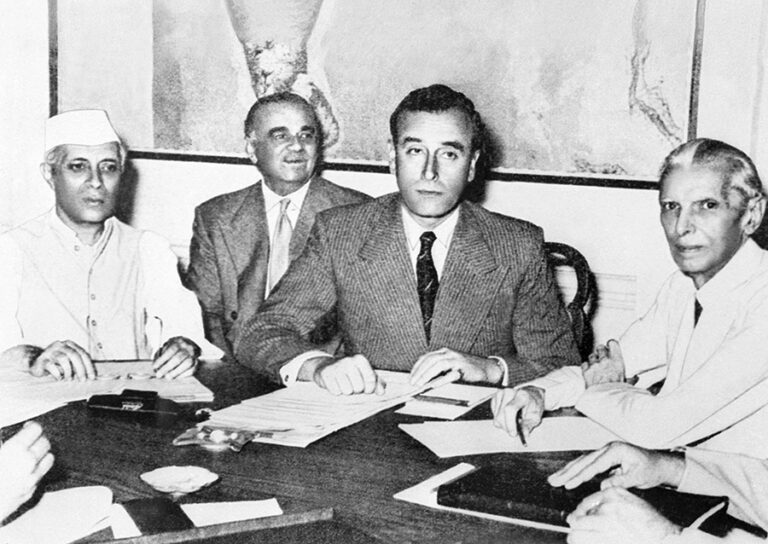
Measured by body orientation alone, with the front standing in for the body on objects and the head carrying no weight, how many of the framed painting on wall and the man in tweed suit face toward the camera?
2

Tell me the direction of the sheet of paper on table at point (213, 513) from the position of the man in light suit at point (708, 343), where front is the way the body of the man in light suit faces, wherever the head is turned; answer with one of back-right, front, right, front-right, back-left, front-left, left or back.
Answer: front

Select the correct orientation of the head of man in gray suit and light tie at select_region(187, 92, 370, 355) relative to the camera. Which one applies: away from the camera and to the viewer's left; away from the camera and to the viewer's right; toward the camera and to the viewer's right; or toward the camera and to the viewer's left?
toward the camera and to the viewer's right

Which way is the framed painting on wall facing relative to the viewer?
toward the camera

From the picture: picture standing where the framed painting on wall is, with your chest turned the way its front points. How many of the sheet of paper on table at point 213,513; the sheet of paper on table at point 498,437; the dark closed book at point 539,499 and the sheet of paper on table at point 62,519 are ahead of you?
4

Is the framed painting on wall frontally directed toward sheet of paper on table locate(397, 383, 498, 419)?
yes

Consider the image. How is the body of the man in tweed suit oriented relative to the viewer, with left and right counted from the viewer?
facing the viewer

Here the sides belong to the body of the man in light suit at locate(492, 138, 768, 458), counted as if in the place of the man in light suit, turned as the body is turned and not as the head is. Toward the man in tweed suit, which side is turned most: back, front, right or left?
right

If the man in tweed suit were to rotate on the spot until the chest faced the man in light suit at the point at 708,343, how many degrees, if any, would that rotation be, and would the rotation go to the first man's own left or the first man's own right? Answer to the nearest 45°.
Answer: approximately 45° to the first man's own left

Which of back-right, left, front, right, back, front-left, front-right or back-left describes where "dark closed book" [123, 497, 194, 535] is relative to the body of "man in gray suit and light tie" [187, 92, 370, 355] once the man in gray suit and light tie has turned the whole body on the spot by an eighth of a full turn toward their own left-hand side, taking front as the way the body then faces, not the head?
right

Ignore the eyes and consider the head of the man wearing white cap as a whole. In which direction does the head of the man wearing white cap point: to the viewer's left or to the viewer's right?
to the viewer's right

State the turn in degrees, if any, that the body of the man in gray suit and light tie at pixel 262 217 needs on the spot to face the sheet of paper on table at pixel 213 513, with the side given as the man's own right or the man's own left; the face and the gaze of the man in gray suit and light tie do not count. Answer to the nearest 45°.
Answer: approximately 45° to the man's own right

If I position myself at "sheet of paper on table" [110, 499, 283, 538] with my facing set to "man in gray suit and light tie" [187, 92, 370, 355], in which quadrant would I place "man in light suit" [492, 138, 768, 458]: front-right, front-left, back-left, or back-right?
front-right

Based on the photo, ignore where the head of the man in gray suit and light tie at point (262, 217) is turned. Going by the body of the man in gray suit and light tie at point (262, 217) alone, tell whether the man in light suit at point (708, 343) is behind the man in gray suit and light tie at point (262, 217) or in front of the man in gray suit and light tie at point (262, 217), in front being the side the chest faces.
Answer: in front

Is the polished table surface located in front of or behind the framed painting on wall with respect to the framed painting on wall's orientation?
in front

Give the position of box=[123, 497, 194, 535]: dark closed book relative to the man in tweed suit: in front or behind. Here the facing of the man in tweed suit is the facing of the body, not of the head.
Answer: in front
